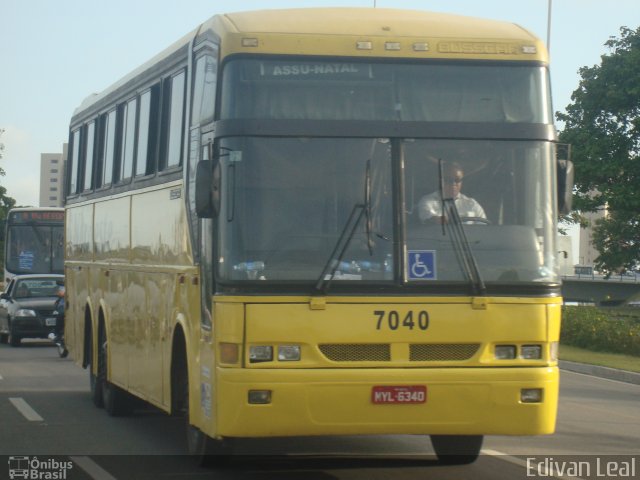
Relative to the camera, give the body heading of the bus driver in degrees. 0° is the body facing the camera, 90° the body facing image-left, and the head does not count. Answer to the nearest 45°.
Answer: approximately 0°
